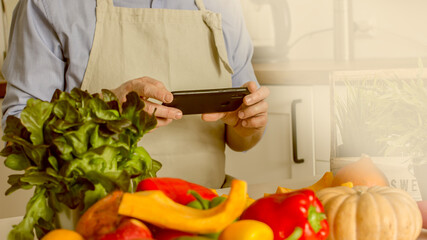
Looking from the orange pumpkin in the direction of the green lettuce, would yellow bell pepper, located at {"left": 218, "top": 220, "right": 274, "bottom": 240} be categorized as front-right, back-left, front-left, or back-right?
front-left

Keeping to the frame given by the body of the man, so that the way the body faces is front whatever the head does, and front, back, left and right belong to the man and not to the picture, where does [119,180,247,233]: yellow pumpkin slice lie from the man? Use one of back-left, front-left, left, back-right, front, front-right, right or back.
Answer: front-right
